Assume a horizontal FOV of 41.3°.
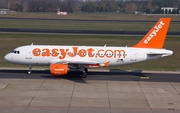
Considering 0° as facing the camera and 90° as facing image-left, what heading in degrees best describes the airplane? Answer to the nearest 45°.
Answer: approximately 90°
